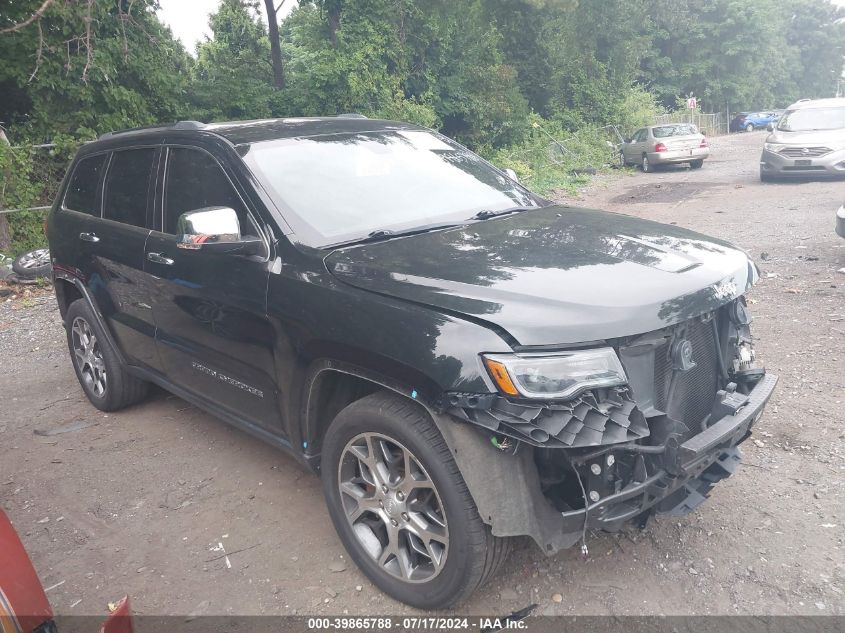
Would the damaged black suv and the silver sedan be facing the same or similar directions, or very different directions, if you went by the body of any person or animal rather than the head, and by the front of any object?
very different directions

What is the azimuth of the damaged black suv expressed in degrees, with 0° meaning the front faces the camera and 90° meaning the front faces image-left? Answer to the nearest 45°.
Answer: approximately 315°

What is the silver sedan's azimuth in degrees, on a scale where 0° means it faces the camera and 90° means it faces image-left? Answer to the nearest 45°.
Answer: approximately 135°

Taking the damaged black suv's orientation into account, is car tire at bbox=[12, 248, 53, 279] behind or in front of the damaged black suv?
behind

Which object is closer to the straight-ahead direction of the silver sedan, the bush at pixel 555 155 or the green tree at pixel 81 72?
the bush

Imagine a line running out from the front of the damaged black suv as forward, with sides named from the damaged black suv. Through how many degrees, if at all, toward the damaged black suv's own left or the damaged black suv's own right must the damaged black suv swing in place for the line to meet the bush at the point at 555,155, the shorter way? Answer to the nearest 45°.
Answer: approximately 135° to the damaged black suv's own left

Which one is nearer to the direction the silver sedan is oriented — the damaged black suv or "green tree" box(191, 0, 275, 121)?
the green tree

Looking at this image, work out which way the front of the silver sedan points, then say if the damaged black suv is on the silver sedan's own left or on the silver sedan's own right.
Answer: on the silver sedan's own left

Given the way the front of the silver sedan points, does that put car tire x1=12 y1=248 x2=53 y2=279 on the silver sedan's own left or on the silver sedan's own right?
on the silver sedan's own left

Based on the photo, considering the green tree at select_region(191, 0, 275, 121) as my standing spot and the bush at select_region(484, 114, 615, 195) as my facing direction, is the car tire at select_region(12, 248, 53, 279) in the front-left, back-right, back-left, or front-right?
front-right

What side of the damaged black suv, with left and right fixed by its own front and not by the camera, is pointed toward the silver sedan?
left

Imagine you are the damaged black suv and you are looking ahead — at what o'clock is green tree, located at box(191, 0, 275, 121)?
The green tree is roughly at 7 o'clock from the damaged black suv.
